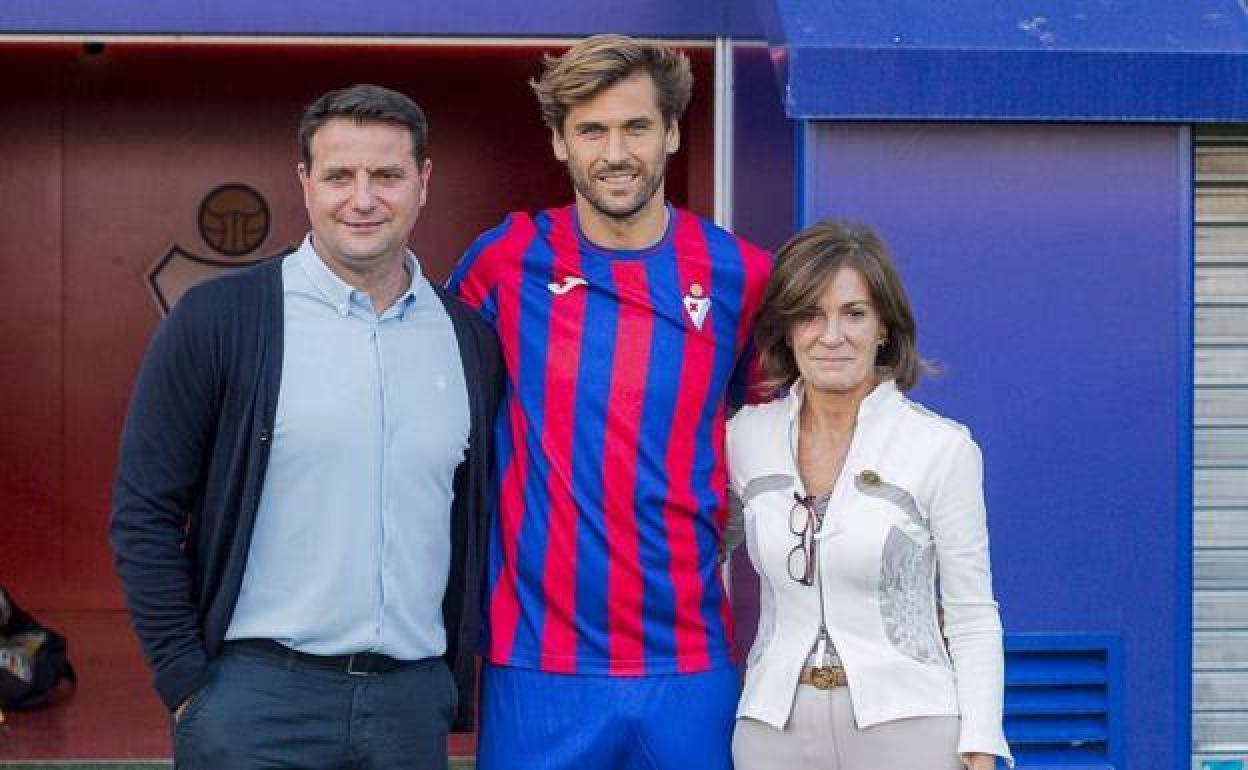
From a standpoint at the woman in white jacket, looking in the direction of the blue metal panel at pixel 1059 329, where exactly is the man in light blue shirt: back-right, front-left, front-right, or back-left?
back-left

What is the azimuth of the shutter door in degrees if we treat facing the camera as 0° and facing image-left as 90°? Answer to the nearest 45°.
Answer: approximately 0°

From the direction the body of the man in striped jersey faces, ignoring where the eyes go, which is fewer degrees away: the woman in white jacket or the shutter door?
the woman in white jacket

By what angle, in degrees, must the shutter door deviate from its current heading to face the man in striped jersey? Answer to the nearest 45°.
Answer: approximately 45° to its right

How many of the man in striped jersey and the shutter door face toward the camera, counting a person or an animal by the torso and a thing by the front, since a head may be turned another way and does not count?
2
